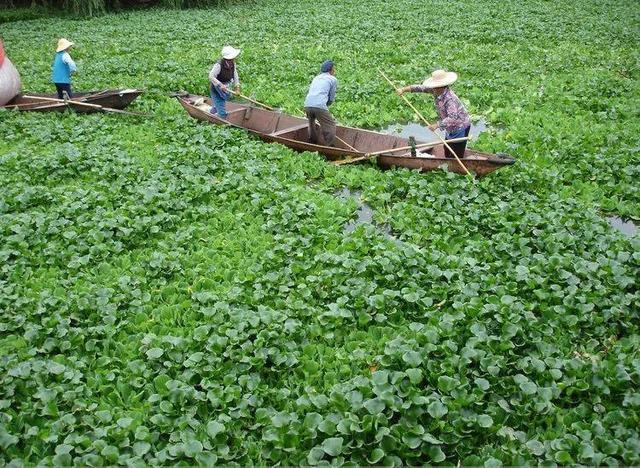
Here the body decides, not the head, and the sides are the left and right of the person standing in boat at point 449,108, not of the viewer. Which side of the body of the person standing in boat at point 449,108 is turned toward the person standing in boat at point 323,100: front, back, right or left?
front

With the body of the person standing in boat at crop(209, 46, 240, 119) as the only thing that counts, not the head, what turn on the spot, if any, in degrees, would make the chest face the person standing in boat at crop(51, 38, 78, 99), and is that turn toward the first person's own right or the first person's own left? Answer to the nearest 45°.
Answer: approximately 180°

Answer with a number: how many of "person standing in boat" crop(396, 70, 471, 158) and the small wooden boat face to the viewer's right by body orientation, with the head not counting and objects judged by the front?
1

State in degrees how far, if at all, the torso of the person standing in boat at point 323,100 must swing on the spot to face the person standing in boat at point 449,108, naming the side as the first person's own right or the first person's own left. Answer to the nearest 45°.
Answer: approximately 90° to the first person's own right

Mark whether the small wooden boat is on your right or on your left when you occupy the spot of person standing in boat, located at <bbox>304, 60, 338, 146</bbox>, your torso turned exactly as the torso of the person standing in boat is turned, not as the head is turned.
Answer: on your left

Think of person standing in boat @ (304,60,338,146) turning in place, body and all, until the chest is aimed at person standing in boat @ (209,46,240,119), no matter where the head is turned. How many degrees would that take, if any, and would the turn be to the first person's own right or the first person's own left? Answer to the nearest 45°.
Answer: approximately 90° to the first person's own left

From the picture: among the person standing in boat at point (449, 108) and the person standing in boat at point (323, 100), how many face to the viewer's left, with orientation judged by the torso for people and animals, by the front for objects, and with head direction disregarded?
1

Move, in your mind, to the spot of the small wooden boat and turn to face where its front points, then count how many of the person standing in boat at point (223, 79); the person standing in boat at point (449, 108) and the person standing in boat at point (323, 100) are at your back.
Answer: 0

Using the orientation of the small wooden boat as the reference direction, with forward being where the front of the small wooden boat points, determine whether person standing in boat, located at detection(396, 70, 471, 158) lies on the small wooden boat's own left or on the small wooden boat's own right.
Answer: on the small wooden boat's own right

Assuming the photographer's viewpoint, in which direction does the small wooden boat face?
facing to the right of the viewer

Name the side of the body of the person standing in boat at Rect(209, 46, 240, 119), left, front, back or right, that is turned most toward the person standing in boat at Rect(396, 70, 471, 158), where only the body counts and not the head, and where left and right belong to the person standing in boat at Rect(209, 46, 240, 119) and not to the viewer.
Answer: front

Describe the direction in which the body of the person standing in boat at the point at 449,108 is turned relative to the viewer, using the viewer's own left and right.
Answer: facing to the left of the viewer

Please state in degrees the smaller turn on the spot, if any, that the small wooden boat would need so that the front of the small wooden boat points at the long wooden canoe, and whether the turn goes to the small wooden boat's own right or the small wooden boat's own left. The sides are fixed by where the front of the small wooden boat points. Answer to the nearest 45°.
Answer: approximately 45° to the small wooden boat's own right

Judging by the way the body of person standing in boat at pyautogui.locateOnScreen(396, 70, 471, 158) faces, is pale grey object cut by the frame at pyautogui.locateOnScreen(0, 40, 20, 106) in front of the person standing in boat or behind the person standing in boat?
in front

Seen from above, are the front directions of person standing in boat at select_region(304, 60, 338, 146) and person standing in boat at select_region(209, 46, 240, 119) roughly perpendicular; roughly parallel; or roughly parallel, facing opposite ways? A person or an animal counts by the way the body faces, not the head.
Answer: roughly perpendicular

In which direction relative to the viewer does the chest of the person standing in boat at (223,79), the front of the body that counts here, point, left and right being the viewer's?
facing the viewer and to the right of the viewer
